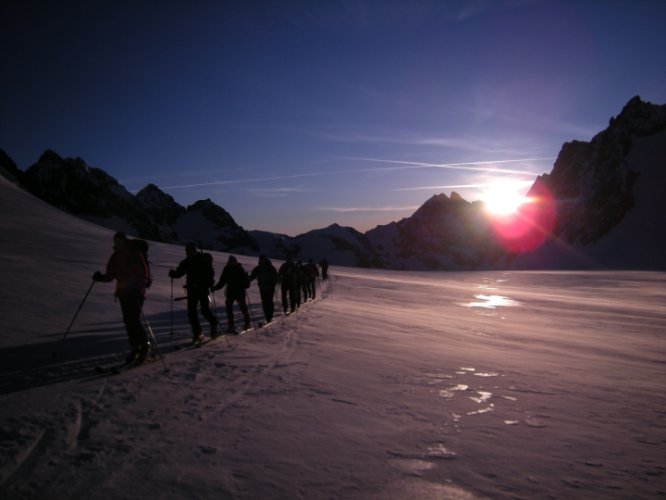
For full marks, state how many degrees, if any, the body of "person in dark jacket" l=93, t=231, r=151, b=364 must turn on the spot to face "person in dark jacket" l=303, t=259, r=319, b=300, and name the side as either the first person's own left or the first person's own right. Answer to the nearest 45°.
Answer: approximately 180°

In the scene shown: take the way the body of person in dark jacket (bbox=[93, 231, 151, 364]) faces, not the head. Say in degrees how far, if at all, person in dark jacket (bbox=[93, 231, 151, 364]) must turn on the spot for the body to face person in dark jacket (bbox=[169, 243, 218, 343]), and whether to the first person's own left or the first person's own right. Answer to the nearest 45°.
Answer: approximately 180°

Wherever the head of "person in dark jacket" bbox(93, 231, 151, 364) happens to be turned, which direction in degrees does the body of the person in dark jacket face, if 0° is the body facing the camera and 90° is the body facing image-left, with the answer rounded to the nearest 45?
approximately 45°

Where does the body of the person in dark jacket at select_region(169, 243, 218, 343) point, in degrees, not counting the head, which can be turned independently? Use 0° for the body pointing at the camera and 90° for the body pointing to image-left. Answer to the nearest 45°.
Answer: approximately 45°

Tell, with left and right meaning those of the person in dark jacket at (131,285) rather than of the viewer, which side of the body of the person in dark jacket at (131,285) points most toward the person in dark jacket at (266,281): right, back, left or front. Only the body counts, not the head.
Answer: back

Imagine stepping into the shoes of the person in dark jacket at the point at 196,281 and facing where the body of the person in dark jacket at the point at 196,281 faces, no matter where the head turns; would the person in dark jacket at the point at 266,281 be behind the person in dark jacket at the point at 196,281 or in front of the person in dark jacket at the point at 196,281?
behind
